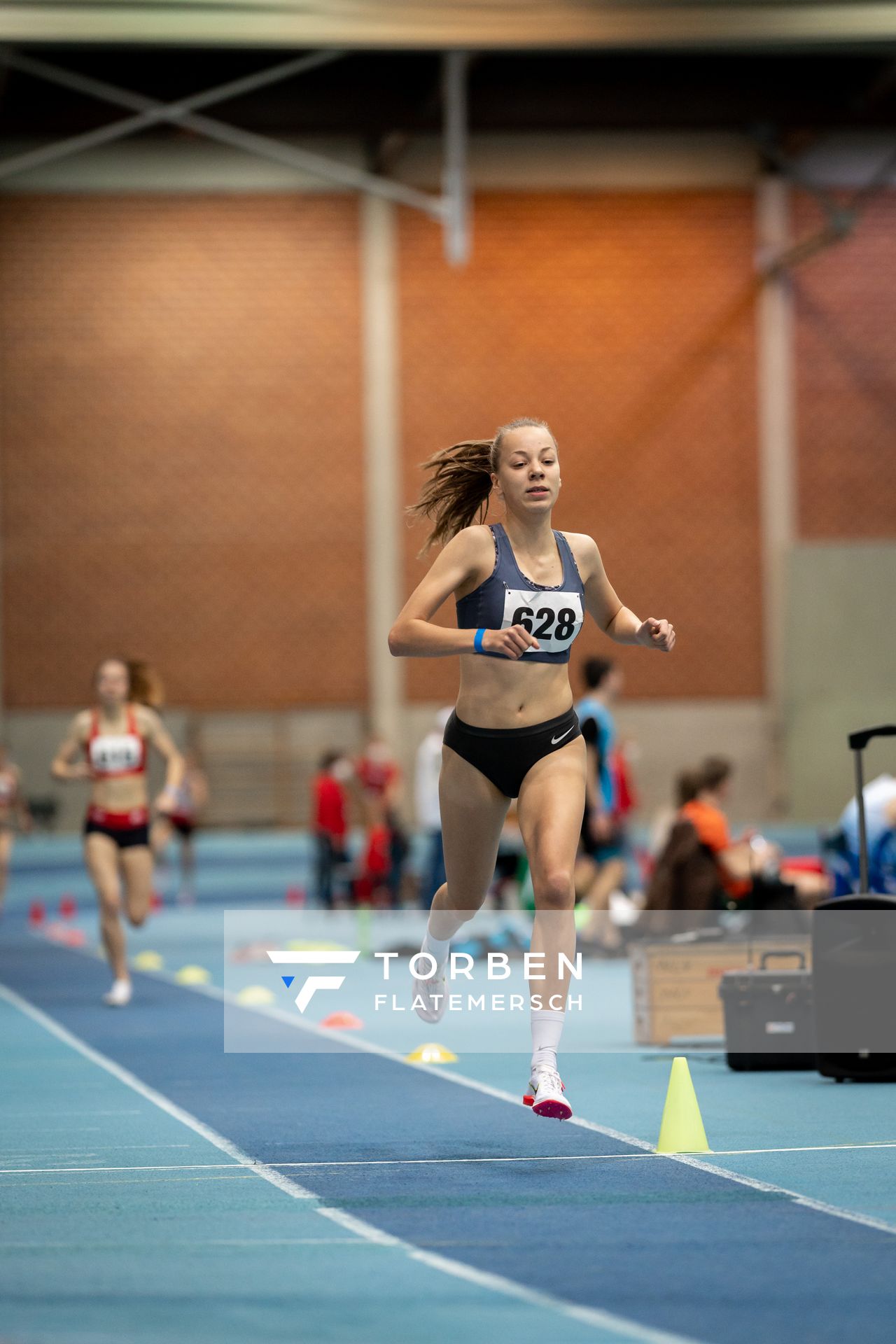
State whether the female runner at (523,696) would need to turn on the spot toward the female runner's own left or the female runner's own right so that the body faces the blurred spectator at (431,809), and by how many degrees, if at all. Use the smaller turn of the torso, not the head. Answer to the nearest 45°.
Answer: approximately 135° to the female runner's own left

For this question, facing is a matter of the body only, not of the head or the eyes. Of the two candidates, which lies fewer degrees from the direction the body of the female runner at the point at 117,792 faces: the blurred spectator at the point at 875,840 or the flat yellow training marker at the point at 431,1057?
the flat yellow training marker

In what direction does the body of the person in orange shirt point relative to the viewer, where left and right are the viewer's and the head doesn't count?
facing to the right of the viewer

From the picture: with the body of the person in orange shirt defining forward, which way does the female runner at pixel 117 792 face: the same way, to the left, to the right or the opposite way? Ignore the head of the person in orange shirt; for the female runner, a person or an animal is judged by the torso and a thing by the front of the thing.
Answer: to the right

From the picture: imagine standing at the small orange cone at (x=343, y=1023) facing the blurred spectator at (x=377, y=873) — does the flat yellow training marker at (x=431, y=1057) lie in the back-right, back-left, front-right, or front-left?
back-right

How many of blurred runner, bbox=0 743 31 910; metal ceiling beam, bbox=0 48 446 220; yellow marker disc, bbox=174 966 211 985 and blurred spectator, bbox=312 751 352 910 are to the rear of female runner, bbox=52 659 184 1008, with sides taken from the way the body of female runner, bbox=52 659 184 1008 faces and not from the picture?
4

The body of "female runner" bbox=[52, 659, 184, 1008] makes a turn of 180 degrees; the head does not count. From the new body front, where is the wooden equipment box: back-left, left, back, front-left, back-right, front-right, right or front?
back-right

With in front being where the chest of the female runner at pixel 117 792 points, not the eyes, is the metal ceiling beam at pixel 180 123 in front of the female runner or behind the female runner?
behind

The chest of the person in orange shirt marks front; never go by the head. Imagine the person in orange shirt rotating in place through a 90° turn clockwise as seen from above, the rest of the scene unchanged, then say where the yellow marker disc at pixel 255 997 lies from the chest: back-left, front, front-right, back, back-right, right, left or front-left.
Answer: right

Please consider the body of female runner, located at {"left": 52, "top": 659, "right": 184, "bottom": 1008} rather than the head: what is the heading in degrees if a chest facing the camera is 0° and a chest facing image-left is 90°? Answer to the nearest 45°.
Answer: approximately 0°

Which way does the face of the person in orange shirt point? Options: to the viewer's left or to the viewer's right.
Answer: to the viewer's right

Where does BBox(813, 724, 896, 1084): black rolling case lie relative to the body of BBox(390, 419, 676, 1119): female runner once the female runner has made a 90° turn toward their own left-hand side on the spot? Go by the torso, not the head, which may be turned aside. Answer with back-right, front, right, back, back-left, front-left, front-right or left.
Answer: front

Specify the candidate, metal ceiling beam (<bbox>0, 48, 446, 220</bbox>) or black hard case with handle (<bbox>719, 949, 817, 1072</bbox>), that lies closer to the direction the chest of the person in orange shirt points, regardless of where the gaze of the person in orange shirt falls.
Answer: the black hard case with handle
